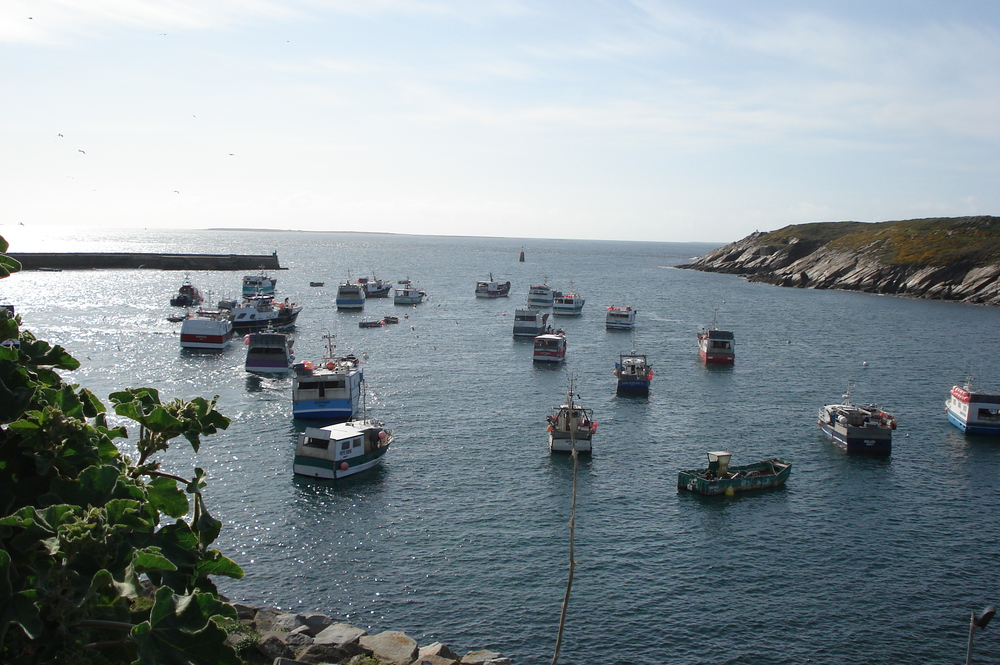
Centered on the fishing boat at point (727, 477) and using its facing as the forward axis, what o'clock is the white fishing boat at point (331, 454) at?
The white fishing boat is roughly at 7 o'clock from the fishing boat.

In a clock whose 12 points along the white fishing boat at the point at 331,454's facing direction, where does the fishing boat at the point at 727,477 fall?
The fishing boat is roughly at 2 o'clock from the white fishing boat.

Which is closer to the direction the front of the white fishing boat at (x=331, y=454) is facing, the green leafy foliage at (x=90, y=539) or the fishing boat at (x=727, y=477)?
the fishing boat

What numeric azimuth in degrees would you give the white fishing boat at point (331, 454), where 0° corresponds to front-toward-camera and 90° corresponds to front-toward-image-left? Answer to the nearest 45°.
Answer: approximately 225°

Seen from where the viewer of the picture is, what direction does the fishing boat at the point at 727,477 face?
facing away from the viewer and to the right of the viewer

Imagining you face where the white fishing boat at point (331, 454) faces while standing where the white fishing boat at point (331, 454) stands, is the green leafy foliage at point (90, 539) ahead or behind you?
behind

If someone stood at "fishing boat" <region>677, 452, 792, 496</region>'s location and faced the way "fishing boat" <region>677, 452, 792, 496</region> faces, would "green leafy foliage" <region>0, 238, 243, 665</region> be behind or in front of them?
behind
